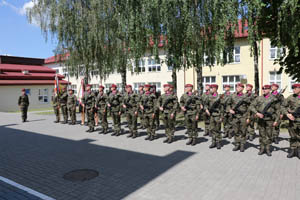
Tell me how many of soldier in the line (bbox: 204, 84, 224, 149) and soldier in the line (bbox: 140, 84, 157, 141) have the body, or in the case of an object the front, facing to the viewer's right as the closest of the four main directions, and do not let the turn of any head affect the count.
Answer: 0

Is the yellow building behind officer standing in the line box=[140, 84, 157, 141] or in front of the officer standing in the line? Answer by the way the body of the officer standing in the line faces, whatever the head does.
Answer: behind

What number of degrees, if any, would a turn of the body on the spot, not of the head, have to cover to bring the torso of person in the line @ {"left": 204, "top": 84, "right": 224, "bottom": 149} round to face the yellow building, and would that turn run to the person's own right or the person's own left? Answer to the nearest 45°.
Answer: approximately 135° to the person's own right

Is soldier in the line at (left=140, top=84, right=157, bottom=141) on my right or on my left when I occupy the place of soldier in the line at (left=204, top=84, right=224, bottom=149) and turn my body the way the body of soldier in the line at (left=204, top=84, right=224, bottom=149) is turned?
on my right

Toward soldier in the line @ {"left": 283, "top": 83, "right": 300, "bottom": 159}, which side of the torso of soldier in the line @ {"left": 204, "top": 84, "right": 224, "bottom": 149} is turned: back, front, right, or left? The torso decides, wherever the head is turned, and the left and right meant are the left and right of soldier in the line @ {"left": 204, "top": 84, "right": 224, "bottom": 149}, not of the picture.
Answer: left

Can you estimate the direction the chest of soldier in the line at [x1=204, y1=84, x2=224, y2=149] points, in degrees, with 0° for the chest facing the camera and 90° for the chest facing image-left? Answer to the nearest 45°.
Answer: approximately 45°

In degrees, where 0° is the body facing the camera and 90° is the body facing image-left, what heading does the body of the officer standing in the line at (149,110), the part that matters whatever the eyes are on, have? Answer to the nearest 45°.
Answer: approximately 45°

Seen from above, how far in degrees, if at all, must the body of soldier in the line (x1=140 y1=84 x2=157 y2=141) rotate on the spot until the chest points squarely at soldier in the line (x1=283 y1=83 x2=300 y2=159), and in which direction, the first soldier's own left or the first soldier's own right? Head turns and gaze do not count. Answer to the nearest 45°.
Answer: approximately 90° to the first soldier's own left

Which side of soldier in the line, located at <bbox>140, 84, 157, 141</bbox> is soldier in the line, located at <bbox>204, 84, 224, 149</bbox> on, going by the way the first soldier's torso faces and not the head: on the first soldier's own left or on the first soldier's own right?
on the first soldier's own left
